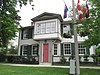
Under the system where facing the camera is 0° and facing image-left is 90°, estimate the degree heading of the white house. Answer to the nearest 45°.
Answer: approximately 0°
